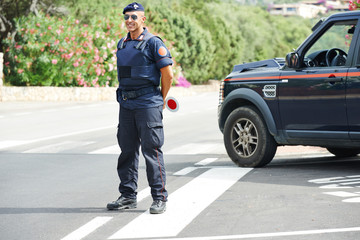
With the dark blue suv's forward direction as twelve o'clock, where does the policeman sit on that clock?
The policeman is roughly at 10 o'clock from the dark blue suv.

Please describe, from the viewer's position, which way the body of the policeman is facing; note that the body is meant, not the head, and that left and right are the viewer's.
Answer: facing the viewer and to the left of the viewer

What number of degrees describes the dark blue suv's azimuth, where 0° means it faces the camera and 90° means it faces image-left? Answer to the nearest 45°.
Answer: approximately 90°

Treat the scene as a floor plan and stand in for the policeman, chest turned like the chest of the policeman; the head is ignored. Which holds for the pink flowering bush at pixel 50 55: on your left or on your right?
on your right

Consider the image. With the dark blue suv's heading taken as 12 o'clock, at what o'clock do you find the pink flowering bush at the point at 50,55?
The pink flowering bush is roughly at 2 o'clock from the dark blue suv.

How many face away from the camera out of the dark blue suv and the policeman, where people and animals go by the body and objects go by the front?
0

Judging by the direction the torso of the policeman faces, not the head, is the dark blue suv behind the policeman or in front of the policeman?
behind
